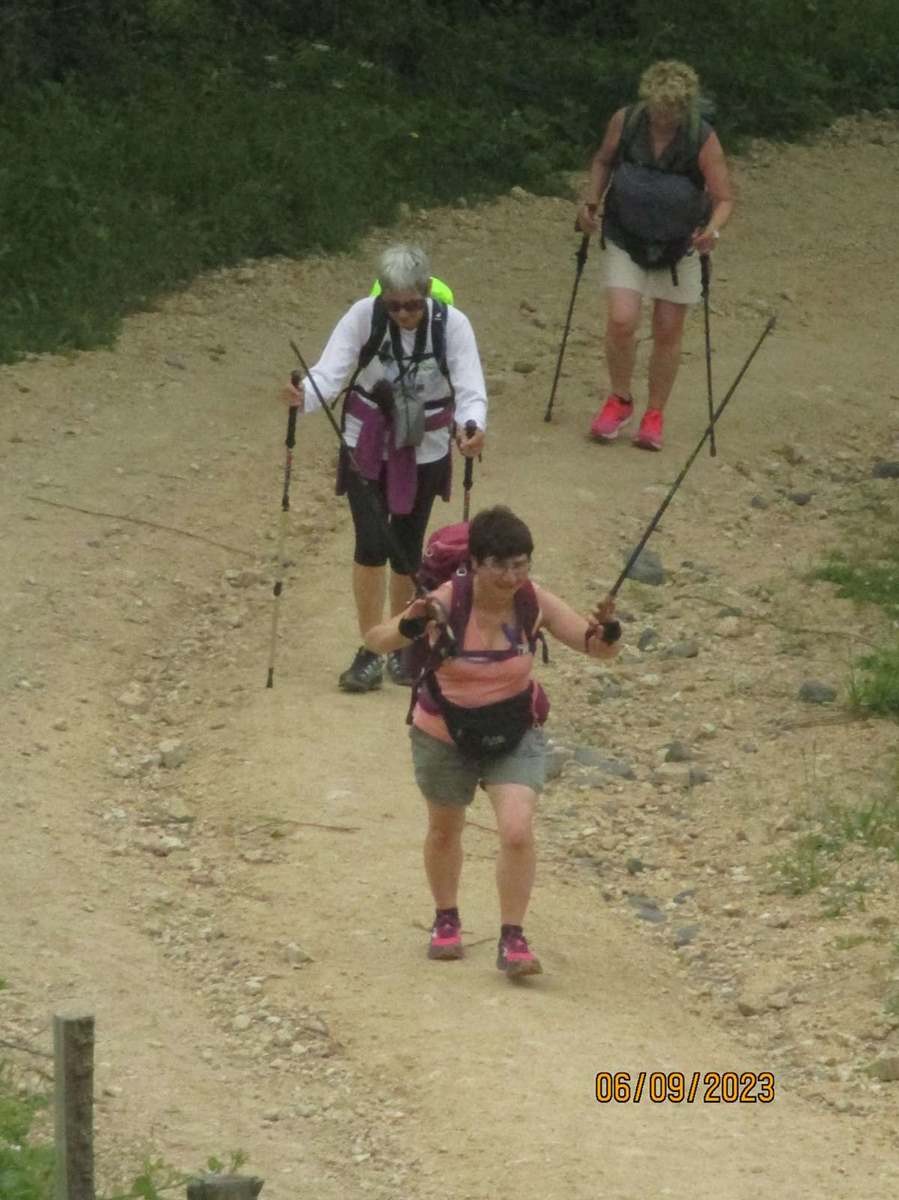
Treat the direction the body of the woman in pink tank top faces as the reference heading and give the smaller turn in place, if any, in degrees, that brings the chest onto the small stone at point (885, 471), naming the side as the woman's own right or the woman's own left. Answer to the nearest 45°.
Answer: approximately 180°

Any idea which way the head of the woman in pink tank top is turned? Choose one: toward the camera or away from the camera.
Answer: toward the camera

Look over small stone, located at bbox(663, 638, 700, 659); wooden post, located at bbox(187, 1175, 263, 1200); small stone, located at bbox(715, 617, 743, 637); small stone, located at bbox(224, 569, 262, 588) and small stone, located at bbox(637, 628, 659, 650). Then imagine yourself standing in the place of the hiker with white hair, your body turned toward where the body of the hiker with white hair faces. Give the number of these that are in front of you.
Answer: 1

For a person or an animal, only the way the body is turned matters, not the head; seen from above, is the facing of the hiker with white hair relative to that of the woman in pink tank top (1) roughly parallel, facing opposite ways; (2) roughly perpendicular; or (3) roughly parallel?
roughly parallel

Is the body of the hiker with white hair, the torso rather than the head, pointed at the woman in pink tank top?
yes

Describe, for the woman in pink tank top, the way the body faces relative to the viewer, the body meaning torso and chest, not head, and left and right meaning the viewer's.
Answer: facing the viewer

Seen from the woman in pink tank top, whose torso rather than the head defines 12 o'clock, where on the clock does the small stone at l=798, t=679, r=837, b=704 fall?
The small stone is roughly at 7 o'clock from the woman in pink tank top.

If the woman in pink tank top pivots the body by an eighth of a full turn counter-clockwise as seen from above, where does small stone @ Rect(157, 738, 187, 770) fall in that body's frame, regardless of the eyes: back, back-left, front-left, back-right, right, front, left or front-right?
back

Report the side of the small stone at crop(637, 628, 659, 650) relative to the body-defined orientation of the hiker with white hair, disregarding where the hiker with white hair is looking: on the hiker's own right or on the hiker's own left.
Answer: on the hiker's own left

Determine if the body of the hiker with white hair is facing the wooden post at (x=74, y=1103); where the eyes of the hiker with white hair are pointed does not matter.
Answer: yes

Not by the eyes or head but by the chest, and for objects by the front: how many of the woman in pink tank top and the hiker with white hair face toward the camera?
2

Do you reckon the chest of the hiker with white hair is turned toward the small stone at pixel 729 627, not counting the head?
no

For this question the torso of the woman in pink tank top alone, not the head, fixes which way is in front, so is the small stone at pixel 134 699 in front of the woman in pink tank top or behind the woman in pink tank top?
behind

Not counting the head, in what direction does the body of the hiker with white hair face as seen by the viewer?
toward the camera

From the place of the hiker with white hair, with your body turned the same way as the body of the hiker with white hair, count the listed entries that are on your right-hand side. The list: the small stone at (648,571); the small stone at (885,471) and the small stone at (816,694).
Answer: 0

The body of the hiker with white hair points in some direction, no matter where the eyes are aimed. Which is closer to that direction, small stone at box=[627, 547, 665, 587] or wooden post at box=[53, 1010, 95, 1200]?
the wooden post
